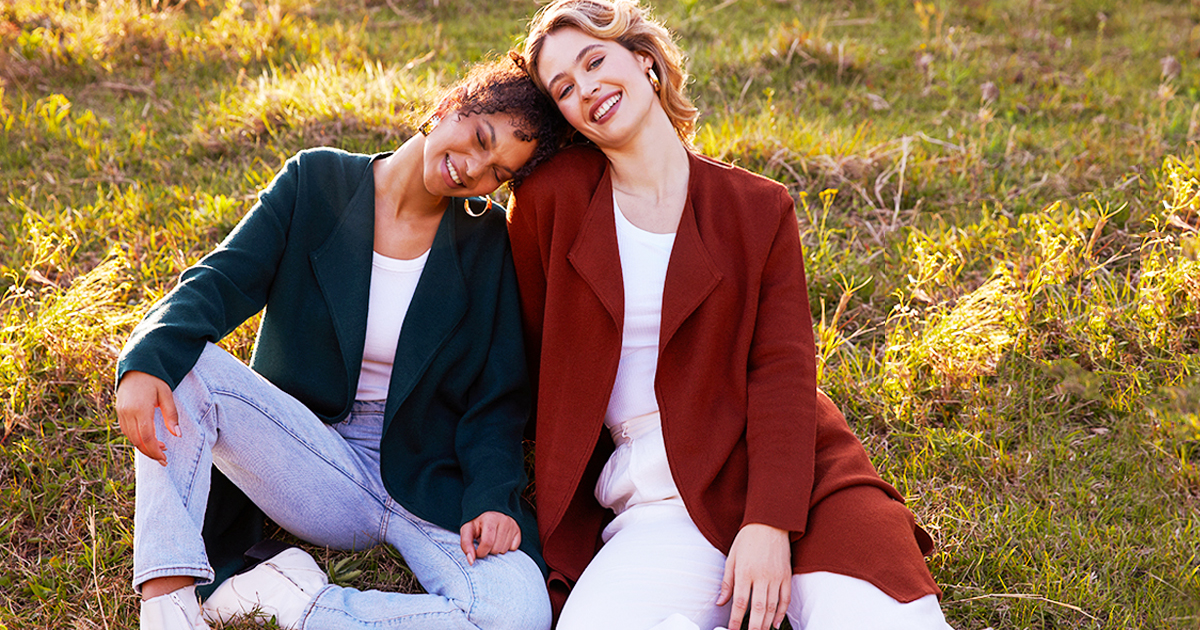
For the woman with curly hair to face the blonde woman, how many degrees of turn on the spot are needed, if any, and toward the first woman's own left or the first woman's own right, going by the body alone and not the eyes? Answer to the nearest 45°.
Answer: approximately 45° to the first woman's own left

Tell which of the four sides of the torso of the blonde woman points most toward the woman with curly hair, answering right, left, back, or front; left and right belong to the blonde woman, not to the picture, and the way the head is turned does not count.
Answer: right

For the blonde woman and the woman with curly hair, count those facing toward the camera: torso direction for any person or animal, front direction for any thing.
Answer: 2

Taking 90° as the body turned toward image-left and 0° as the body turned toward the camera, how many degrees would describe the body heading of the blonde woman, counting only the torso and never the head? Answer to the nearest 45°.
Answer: approximately 0°
